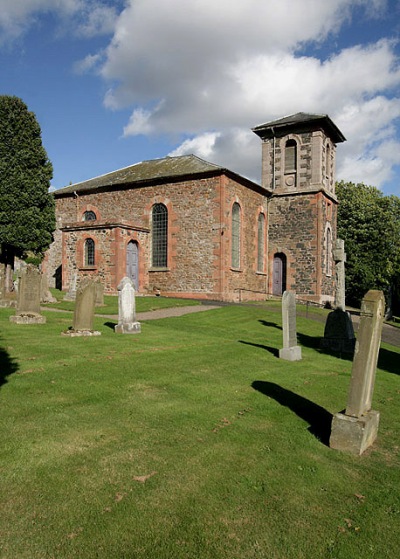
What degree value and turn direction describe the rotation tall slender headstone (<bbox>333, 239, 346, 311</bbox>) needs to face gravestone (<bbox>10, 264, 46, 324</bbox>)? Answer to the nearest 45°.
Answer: approximately 135° to its right

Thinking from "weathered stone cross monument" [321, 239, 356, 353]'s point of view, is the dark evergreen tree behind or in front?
behind

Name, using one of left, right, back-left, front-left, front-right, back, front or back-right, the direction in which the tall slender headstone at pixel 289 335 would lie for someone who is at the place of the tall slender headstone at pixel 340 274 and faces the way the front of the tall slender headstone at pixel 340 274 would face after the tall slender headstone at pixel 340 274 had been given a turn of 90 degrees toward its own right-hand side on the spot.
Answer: front

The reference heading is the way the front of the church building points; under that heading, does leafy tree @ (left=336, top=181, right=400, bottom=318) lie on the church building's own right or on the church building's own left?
on the church building's own left
